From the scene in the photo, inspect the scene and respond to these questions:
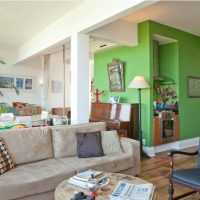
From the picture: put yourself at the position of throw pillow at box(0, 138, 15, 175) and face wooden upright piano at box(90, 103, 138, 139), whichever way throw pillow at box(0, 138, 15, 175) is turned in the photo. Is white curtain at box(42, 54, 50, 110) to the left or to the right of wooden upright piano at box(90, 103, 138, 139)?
left

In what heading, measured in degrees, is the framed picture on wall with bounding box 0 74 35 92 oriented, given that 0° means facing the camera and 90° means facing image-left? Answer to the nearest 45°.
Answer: approximately 315°

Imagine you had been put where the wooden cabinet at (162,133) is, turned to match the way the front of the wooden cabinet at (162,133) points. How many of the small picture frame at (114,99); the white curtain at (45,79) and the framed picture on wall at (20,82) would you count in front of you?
0

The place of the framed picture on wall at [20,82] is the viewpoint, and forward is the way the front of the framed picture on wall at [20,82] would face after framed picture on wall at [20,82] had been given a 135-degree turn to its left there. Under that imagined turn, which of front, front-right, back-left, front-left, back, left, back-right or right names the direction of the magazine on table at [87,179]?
back

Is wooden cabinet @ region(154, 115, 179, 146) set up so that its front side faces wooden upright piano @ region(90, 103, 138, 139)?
no

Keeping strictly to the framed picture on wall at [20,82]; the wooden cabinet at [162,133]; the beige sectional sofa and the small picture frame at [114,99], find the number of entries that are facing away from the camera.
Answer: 0

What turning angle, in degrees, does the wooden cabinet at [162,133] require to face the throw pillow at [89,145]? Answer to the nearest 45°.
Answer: approximately 90° to its right

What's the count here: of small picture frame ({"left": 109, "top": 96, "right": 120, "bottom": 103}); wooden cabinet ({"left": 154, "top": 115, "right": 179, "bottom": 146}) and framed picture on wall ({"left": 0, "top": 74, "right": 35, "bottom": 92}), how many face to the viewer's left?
0

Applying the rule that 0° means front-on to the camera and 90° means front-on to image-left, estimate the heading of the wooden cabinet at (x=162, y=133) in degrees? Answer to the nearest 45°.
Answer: approximately 315°

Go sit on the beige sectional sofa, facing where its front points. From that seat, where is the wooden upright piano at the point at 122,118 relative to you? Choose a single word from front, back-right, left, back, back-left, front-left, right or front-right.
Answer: left

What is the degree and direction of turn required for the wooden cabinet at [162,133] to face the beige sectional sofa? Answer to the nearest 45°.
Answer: approximately 90° to its right

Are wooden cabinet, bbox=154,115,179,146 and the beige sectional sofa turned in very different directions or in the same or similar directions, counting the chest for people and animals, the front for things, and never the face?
same or similar directions

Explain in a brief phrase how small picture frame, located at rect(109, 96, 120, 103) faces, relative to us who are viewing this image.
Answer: facing the viewer

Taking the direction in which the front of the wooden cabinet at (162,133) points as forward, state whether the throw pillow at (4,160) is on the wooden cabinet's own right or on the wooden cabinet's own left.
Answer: on the wooden cabinet's own right

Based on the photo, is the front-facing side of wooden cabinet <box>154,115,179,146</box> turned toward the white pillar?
no

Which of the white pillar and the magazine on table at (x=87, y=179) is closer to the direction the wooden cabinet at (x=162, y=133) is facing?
the magazine on table
